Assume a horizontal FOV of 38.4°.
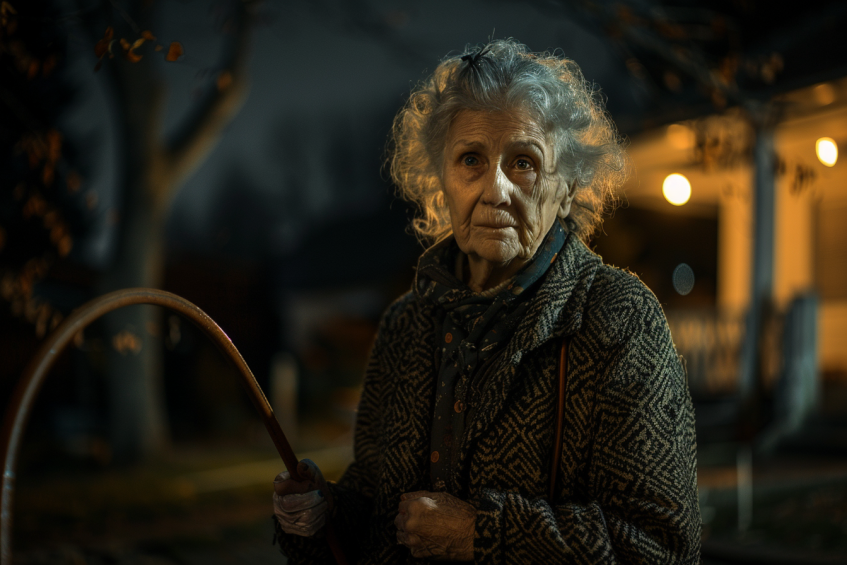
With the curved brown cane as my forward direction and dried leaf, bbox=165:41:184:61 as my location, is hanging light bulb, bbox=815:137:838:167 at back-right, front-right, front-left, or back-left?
back-left

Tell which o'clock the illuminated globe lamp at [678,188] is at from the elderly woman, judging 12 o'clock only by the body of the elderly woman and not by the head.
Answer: The illuminated globe lamp is roughly at 5 o'clock from the elderly woman.

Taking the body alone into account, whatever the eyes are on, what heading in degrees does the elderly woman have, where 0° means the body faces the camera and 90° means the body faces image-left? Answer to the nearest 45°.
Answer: approximately 45°

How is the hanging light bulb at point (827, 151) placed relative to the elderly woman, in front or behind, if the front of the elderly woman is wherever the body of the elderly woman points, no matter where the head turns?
behind

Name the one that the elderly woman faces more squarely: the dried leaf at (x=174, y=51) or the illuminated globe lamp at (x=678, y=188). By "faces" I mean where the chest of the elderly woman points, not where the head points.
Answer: the dried leaf

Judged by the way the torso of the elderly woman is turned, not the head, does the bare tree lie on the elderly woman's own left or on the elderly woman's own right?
on the elderly woman's own right

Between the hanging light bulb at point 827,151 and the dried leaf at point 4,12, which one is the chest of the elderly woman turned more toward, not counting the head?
the dried leaf
